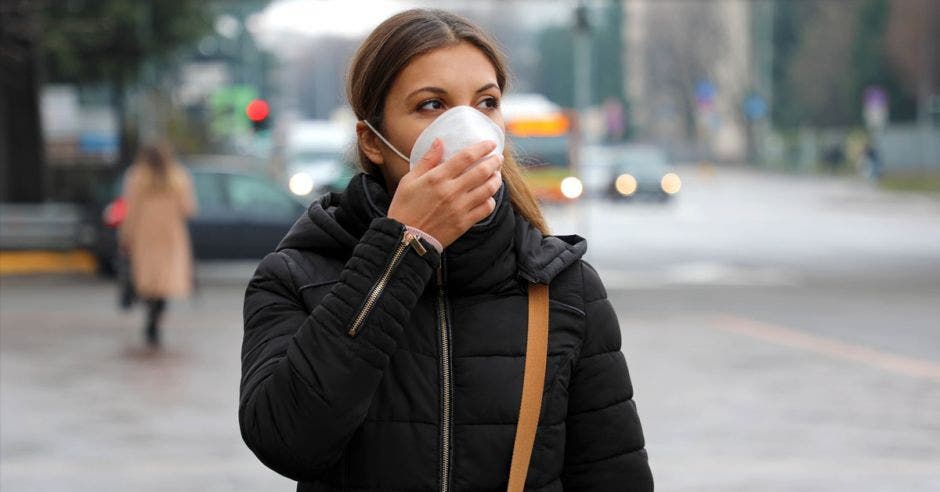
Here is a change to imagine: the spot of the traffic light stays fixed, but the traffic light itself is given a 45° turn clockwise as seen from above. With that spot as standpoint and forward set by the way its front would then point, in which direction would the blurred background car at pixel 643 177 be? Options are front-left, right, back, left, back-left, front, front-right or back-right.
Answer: back

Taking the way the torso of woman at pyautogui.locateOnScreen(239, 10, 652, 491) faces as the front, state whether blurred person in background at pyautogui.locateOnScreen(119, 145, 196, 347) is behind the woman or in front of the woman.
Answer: behind

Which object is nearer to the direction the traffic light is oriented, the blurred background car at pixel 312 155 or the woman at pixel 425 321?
the woman

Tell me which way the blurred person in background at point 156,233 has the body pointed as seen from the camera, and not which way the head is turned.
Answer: away from the camera

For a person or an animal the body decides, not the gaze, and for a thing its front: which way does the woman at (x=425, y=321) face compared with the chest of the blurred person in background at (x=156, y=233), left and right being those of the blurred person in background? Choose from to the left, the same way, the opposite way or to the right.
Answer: the opposite way

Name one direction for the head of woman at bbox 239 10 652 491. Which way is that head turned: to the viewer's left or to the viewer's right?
to the viewer's right
